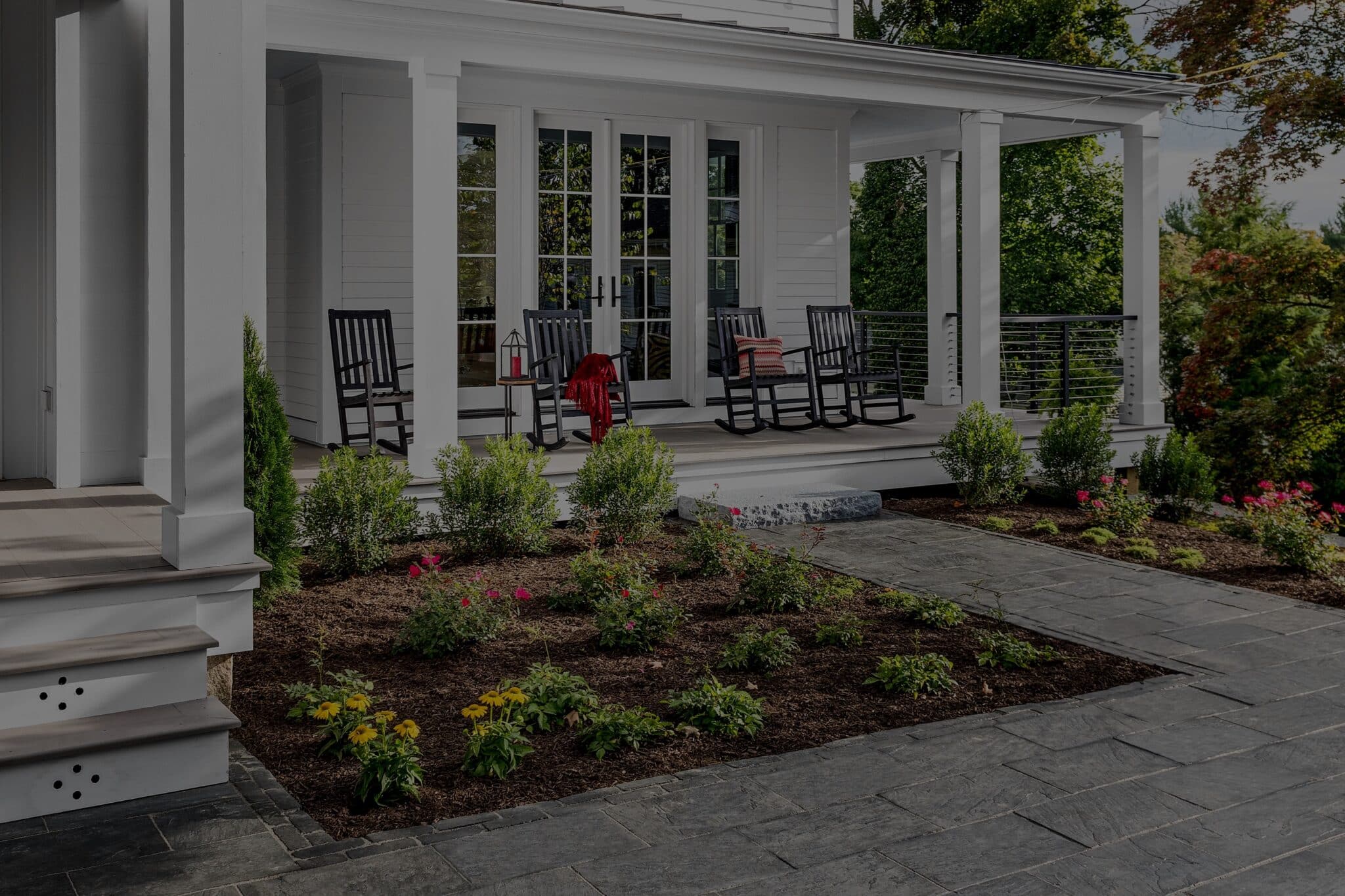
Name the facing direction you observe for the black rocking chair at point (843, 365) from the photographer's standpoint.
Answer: facing the viewer and to the right of the viewer

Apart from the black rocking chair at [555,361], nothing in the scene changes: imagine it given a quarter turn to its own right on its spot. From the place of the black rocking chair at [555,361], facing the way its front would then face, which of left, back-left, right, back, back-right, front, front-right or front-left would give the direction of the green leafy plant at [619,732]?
front-left

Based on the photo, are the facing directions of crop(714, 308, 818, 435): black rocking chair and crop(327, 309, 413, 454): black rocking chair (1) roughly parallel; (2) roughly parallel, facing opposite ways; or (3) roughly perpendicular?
roughly parallel

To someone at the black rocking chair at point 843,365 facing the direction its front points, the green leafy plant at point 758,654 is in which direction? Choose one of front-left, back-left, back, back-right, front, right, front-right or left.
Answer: front-right

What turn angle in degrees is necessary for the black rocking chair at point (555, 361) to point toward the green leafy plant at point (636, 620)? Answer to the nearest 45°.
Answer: approximately 45° to its right

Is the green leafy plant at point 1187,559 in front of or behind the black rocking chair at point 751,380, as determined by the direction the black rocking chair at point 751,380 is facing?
in front

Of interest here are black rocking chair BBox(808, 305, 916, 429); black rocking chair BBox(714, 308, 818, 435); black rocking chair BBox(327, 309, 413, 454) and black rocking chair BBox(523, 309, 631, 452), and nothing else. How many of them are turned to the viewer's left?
0

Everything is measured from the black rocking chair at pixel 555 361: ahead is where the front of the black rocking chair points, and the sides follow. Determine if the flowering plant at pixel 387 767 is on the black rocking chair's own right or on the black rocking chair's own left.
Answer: on the black rocking chair's own right

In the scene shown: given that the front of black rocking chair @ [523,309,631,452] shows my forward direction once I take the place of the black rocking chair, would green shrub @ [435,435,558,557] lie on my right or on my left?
on my right

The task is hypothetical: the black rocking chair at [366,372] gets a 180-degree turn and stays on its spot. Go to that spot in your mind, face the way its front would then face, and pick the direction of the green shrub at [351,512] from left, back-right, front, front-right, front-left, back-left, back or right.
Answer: back-left

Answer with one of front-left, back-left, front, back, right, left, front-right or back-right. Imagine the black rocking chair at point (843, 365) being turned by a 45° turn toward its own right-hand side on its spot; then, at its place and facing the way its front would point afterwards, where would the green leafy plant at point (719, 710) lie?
front

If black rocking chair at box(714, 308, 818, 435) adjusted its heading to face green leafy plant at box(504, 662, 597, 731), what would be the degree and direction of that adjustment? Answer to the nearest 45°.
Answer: approximately 45° to its right

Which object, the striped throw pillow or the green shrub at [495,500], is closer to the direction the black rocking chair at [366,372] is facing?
the green shrub

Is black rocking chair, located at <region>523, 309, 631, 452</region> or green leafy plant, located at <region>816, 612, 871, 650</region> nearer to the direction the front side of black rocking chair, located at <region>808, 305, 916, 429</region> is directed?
the green leafy plant
